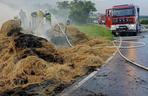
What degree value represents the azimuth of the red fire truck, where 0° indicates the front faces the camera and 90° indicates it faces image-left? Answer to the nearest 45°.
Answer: approximately 0°
